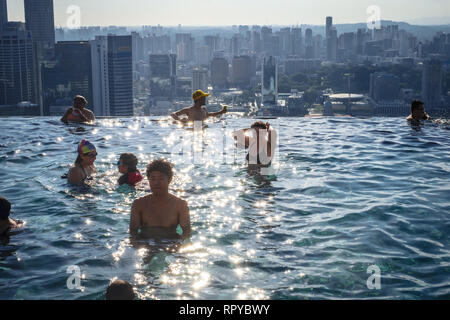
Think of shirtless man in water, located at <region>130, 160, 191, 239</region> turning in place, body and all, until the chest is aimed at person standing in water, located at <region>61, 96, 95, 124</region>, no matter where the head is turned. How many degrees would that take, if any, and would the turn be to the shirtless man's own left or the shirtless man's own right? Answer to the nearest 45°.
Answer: approximately 180°

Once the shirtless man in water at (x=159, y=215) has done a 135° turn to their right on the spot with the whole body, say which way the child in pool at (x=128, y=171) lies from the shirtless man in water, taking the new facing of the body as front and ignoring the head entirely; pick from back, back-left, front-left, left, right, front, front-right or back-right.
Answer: front-right

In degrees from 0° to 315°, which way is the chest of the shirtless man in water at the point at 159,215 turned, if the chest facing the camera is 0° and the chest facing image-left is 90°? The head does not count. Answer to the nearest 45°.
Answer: approximately 0°

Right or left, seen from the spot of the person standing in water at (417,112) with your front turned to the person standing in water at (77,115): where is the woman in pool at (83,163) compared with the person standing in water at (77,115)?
left

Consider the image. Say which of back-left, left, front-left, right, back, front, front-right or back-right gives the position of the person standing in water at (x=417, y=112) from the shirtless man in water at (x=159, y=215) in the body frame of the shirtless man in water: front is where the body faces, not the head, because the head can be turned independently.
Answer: back-left

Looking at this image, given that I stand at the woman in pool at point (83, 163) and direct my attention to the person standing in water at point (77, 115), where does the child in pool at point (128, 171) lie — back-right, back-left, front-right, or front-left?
back-right

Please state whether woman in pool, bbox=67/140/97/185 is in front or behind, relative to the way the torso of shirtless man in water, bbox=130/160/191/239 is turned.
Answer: behind
